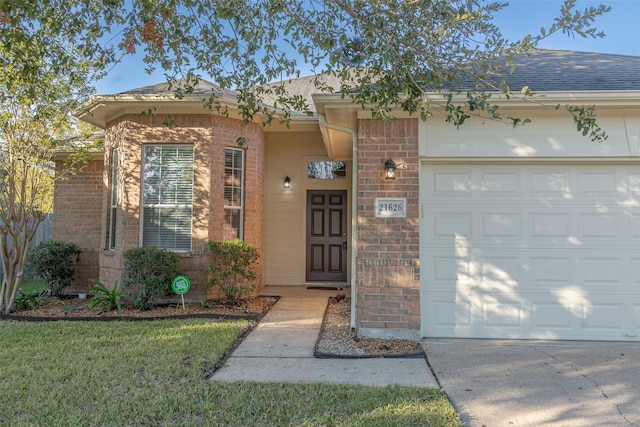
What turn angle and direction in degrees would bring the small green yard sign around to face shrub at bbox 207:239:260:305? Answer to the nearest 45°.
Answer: approximately 90° to its left

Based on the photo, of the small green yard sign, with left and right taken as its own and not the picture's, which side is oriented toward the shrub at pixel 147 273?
right

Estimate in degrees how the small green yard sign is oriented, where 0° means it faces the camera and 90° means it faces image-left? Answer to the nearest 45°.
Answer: approximately 0°

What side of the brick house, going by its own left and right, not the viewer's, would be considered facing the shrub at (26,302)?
right

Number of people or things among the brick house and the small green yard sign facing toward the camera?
2

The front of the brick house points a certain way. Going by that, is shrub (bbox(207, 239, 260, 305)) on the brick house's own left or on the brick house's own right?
on the brick house's own right

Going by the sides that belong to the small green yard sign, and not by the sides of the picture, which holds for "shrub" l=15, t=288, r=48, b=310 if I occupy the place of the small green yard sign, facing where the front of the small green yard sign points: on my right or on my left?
on my right
